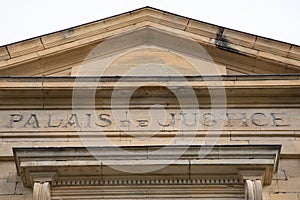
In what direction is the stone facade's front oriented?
toward the camera
